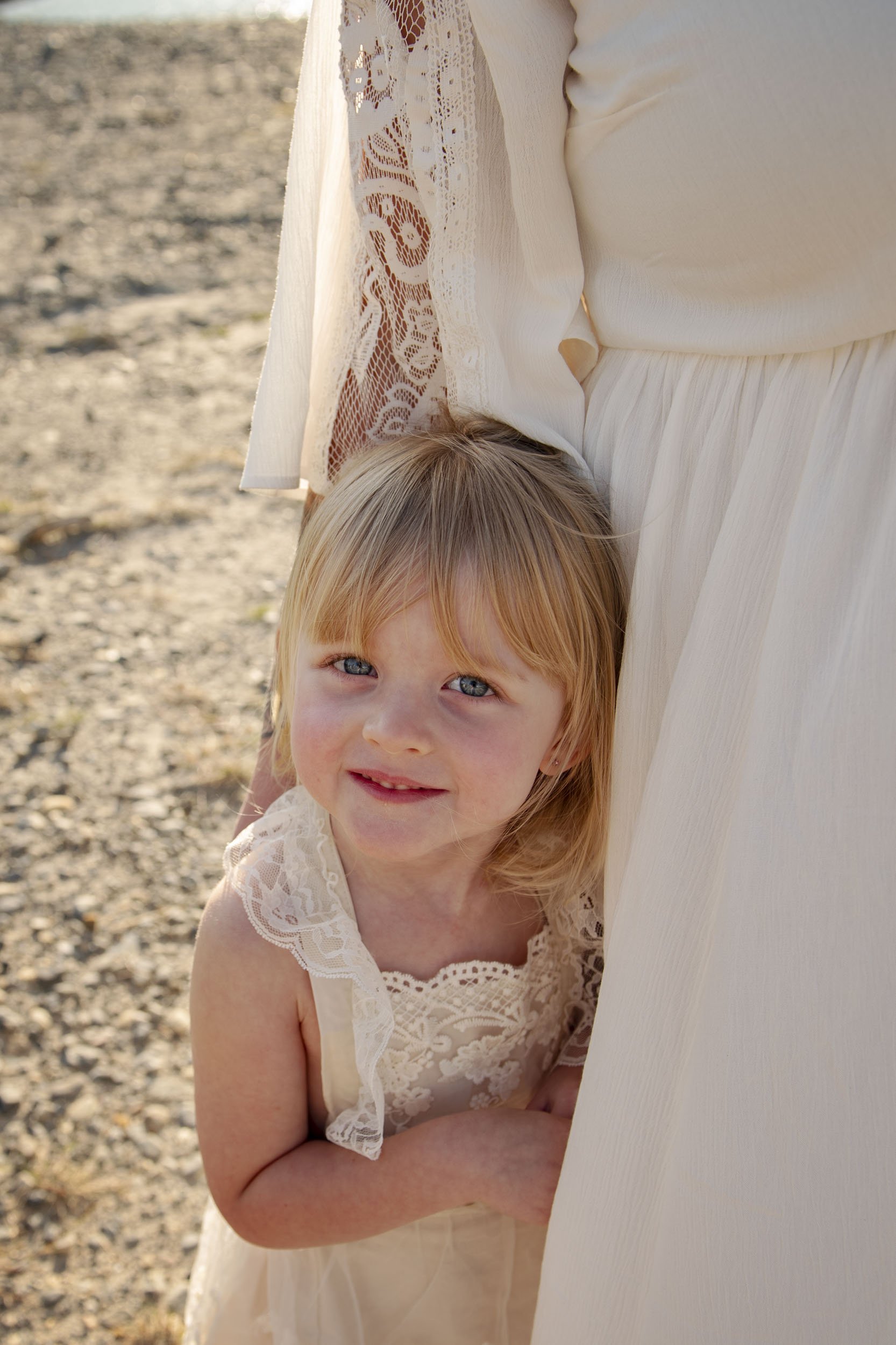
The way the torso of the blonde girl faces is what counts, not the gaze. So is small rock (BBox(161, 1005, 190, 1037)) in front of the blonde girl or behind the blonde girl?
behind

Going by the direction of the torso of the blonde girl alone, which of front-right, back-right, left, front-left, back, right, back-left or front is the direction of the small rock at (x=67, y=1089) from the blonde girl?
back

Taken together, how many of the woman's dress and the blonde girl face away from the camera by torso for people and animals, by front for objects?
0

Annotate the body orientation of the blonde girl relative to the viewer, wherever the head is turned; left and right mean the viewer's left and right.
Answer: facing the viewer and to the right of the viewer

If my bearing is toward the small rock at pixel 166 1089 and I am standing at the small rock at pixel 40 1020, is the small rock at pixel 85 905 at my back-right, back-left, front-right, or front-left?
back-left

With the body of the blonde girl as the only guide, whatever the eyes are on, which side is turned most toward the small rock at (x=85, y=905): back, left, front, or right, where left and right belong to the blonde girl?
back

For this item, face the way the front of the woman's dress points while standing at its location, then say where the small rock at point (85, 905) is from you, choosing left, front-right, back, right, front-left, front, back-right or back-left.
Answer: back-right

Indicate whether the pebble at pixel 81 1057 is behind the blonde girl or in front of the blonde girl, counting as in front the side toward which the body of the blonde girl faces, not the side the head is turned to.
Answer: behind

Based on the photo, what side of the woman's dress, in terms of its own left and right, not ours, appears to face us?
front

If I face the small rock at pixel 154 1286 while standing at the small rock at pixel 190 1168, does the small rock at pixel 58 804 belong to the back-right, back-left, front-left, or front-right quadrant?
back-right
